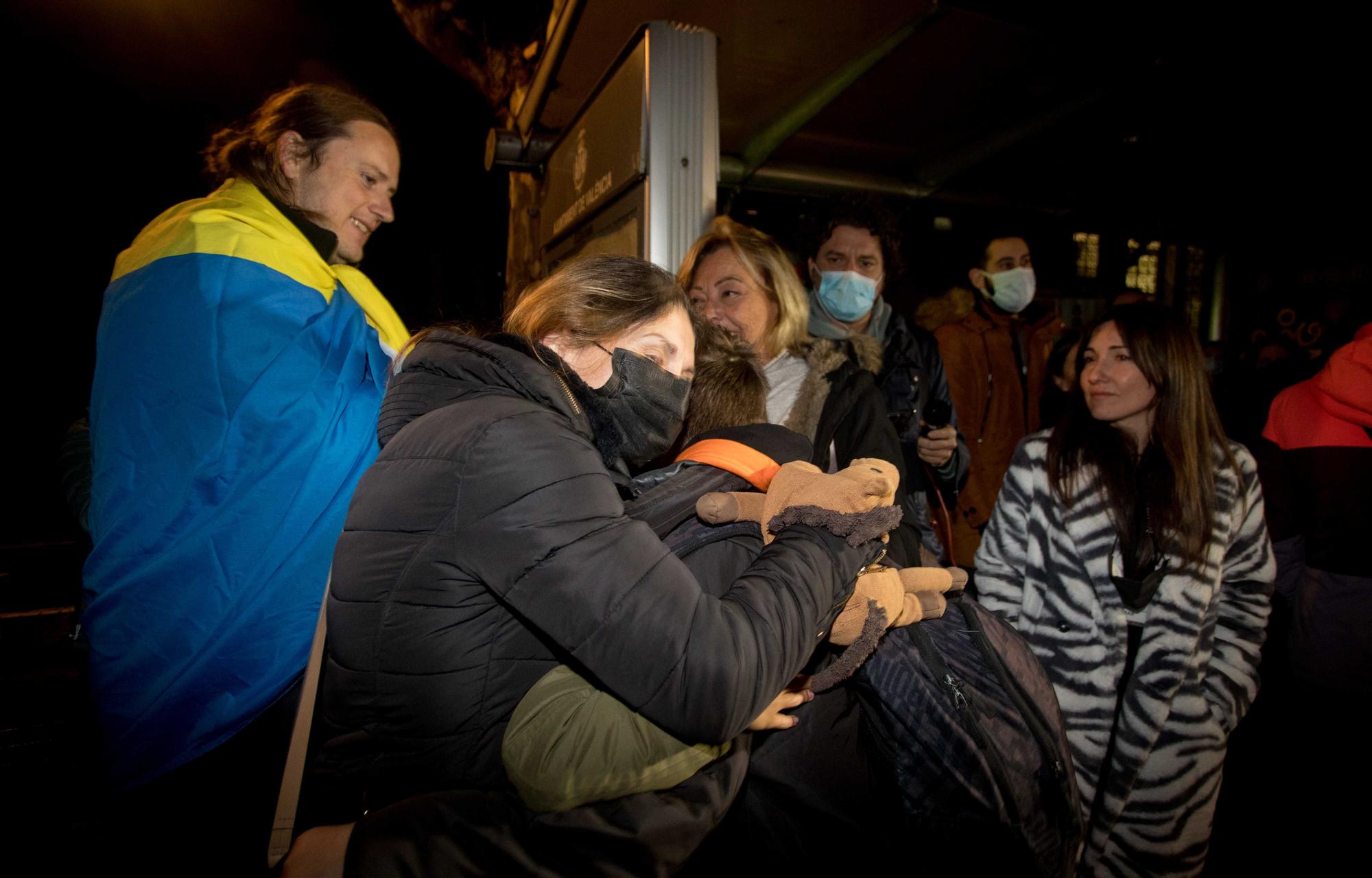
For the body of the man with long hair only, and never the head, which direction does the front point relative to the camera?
to the viewer's right

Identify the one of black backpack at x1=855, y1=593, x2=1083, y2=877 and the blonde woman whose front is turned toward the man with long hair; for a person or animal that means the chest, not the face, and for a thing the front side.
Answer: the blonde woman

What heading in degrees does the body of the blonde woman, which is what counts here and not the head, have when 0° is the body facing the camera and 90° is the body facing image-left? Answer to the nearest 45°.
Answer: approximately 45°

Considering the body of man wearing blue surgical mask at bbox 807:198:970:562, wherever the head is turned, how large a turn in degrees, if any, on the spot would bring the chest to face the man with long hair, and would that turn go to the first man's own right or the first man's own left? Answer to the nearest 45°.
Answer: approximately 45° to the first man's own right

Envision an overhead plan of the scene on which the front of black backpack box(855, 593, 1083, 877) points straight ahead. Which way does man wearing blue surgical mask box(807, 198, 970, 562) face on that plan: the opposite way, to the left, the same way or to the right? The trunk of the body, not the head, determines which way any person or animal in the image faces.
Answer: to the right

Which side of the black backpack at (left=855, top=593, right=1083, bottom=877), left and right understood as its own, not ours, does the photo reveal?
right

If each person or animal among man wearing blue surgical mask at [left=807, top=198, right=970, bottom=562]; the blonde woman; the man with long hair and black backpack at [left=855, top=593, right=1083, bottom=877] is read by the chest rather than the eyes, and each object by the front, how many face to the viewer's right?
2
